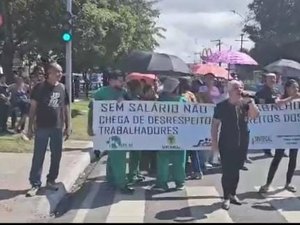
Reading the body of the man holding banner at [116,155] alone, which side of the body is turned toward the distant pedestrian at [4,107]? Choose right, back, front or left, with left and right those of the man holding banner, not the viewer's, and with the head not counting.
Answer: back

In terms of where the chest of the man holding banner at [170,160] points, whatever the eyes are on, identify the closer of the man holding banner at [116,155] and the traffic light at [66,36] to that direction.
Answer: the man holding banner

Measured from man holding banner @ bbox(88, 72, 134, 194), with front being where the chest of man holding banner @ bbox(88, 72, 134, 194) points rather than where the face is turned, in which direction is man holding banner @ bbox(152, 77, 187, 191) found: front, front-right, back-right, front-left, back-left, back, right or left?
front-left

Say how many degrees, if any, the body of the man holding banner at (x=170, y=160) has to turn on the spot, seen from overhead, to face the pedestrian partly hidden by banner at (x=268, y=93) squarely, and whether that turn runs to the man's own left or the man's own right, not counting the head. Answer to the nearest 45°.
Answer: approximately 135° to the man's own left

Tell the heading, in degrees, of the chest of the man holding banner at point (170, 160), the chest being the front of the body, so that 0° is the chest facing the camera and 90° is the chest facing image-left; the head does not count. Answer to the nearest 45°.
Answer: approximately 0°

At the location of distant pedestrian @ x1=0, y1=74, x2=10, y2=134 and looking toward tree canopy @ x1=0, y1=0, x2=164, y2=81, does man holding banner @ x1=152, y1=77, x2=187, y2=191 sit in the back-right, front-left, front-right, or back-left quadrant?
back-right

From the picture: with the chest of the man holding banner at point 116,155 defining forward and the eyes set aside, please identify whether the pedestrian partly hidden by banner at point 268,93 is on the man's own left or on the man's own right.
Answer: on the man's own left

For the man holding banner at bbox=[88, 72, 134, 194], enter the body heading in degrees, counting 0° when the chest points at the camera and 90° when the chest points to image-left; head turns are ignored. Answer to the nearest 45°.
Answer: approximately 315°

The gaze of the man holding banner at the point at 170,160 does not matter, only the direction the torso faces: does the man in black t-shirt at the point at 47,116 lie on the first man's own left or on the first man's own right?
on the first man's own right

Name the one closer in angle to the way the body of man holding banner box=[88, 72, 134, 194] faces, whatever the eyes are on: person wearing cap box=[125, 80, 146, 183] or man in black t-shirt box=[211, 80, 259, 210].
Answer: the man in black t-shirt
